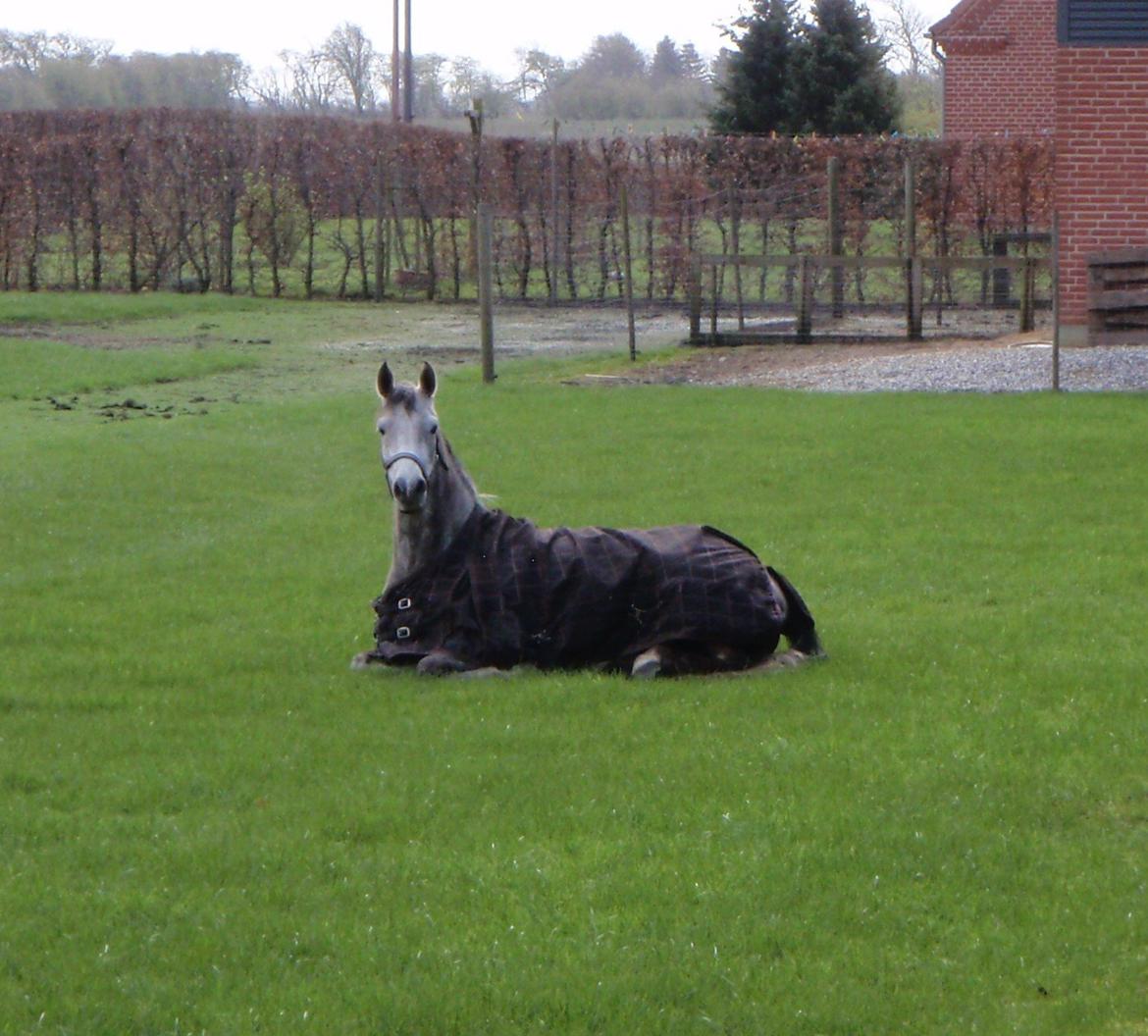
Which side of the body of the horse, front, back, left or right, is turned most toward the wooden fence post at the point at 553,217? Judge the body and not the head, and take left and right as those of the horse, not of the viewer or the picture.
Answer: right

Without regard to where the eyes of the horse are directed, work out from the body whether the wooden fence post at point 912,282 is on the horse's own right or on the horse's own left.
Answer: on the horse's own right

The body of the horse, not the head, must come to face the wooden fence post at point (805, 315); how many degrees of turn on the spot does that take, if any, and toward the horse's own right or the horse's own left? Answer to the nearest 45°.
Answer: approximately 90° to the horse's own right

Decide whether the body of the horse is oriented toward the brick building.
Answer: no

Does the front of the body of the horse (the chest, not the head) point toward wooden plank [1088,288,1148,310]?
no

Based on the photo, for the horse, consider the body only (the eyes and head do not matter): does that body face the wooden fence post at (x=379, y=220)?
no

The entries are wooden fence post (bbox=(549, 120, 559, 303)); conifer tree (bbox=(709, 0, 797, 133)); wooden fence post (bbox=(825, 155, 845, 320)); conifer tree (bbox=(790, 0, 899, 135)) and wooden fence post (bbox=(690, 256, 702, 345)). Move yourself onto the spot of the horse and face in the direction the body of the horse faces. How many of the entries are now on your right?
5

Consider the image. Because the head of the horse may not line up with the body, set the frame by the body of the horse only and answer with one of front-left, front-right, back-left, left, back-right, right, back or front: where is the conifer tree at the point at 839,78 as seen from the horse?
right

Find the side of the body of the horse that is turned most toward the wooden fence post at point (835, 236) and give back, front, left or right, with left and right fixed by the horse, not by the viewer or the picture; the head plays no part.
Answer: right

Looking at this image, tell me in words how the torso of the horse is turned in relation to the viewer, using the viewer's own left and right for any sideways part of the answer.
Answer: facing to the left of the viewer

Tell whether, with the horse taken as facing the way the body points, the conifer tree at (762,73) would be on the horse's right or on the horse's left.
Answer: on the horse's right

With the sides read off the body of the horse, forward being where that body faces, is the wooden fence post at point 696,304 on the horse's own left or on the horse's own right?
on the horse's own right

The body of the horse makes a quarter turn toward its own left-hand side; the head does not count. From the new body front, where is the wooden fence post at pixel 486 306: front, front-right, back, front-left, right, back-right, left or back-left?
back
